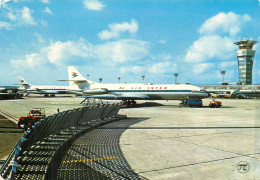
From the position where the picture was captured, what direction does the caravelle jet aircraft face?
facing to the right of the viewer

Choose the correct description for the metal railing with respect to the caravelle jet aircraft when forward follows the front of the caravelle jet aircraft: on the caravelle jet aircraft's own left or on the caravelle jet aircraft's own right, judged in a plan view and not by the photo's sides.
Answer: on the caravelle jet aircraft's own right
